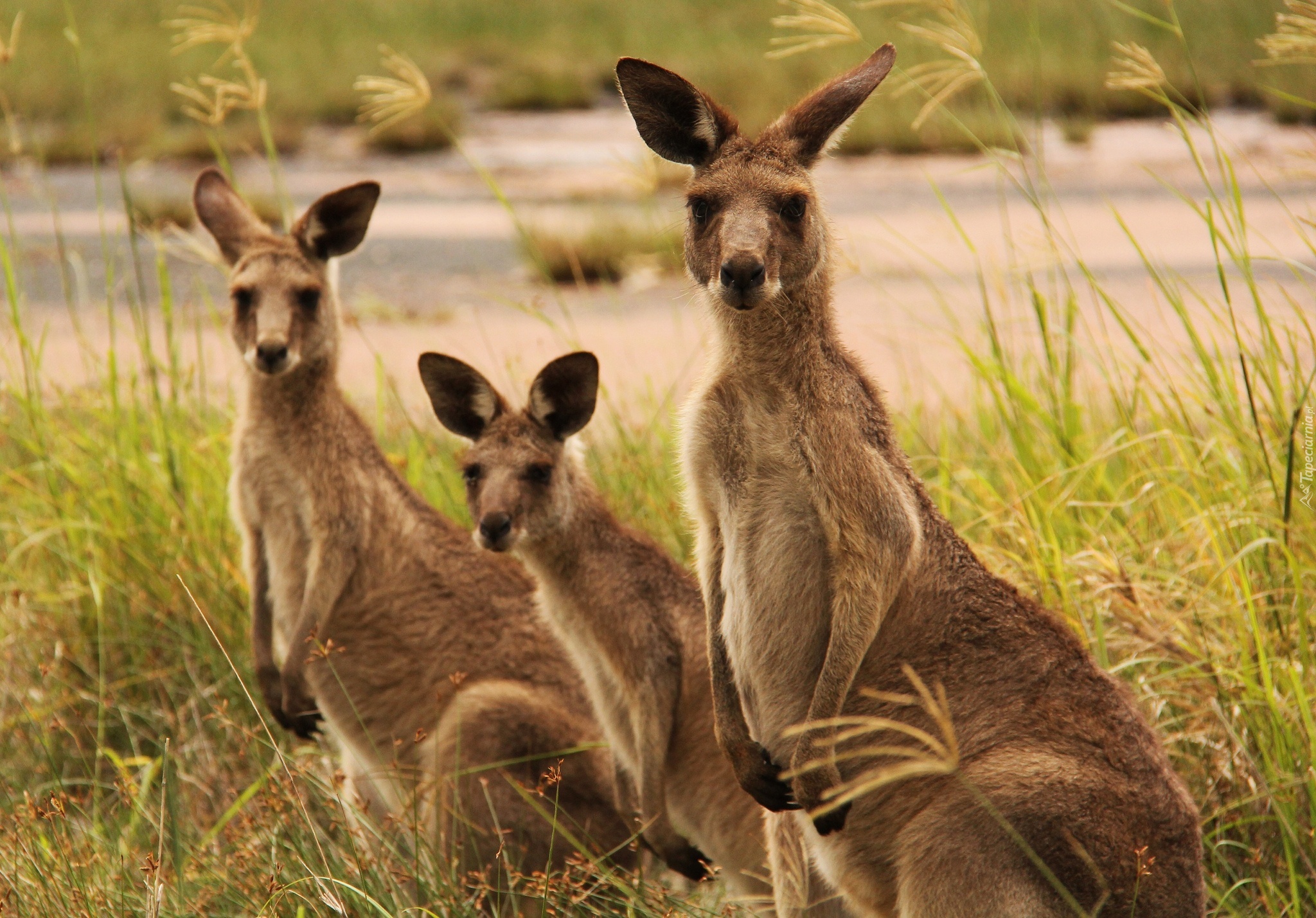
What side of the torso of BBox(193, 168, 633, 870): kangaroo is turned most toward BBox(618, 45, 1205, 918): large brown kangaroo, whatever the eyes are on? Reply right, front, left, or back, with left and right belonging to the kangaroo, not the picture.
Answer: left

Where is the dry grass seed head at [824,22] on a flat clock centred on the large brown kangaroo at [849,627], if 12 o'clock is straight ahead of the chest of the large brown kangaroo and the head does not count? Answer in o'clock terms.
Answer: The dry grass seed head is roughly at 4 o'clock from the large brown kangaroo.

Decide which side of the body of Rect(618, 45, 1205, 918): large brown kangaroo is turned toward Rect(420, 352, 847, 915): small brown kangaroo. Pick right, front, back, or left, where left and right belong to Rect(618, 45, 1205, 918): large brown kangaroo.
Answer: right

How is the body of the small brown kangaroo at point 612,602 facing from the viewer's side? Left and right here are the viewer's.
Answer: facing the viewer and to the left of the viewer

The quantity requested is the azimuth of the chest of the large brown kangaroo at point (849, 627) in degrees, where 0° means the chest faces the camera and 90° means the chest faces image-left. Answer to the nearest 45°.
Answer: approximately 45°

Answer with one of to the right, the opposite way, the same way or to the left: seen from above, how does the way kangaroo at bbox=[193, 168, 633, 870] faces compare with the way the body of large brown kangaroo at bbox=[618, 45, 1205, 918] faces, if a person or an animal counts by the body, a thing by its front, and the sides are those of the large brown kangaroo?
the same way

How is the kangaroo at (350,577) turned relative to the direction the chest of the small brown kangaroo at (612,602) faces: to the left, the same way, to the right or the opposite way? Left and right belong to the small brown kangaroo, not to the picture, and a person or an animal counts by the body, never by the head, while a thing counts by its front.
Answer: the same way

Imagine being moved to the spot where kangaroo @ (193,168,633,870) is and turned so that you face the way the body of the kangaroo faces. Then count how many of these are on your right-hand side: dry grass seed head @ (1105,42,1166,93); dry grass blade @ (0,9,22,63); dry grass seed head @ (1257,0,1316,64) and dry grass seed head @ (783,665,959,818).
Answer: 1

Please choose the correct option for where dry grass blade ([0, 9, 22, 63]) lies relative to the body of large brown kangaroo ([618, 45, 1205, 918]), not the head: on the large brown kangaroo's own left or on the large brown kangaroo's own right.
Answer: on the large brown kangaroo's own right

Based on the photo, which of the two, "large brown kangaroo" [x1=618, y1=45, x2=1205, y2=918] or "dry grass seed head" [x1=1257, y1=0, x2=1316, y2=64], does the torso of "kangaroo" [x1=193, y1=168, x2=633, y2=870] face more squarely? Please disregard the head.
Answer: the large brown kangaroo

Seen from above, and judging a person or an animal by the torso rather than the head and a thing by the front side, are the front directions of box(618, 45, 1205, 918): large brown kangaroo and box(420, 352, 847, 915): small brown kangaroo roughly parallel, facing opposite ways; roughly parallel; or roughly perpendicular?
roughly parallel

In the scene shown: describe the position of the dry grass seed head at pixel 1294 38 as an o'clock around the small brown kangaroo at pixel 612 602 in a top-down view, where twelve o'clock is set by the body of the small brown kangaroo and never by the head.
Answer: The dry grass seed head is roughly at 7 o'clock from the small brown kangaroo.

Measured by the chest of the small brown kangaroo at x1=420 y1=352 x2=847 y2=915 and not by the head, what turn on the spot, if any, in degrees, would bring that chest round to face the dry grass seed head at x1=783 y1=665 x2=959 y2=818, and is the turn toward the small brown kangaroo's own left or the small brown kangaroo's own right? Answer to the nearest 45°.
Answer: approximately 90° to the small brown kangaroo's own left

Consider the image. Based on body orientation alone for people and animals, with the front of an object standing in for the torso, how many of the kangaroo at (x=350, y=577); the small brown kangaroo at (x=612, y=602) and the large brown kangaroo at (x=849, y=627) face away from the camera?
0
